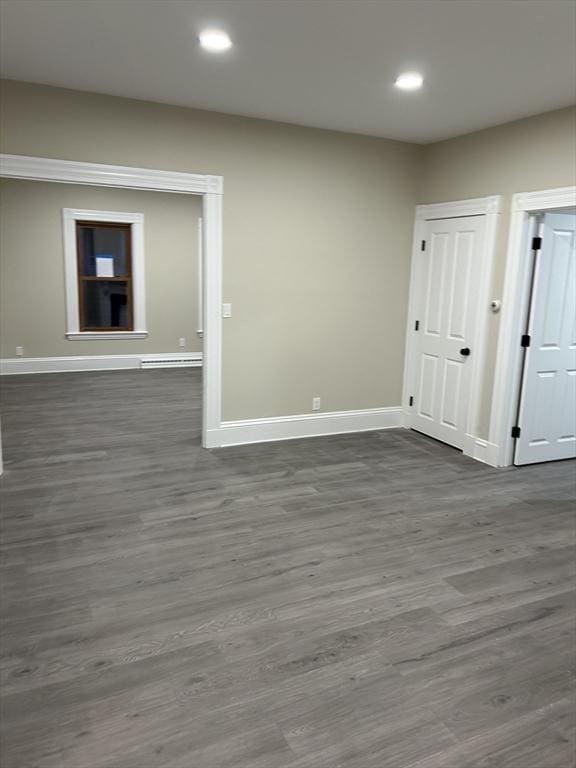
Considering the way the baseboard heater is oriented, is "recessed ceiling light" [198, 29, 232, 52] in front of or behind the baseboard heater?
in front

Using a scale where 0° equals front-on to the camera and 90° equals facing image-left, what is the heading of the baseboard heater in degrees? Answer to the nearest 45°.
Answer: approximately 0°

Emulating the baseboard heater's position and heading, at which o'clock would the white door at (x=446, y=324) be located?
The white door is roughly at 11 o'clock from the baseboard heater.

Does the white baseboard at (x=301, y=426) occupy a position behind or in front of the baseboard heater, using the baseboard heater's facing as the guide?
in front

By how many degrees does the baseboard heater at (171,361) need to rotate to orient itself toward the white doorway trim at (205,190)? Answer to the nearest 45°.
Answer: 0° — it already faces it

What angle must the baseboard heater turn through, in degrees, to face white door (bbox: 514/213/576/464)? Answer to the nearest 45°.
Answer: approximately 45° to its left
